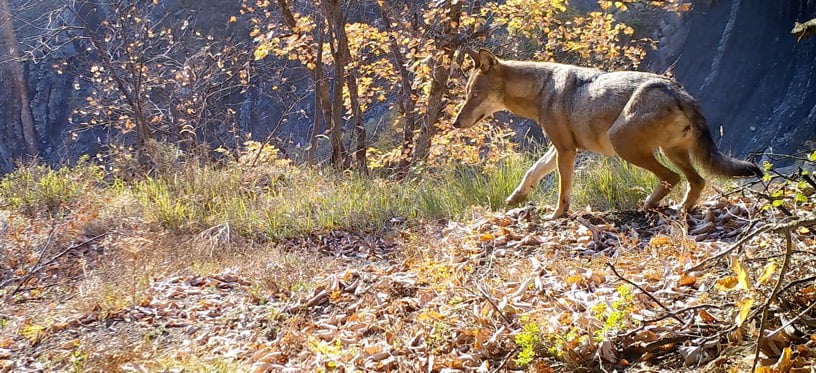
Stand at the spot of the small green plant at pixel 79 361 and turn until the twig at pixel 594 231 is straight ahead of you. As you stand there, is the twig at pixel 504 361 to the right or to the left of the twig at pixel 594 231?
right

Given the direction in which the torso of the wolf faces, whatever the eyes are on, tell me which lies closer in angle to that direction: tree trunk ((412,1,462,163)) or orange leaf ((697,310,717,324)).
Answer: the tree trunk

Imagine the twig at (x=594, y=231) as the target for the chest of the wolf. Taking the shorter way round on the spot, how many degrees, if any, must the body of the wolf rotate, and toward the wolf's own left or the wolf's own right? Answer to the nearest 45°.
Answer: approximately 90° to the wolf's own left

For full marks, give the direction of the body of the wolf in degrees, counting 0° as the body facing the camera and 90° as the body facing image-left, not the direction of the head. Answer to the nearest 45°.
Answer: approximately 90°

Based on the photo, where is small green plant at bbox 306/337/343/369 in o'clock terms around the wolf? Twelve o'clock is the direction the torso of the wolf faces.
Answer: The small green plant is roughly at 10 o'clock from the wolf.

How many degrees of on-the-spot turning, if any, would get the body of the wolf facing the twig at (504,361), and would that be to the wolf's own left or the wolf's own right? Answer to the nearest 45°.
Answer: approximately 90° to the wolf's own left

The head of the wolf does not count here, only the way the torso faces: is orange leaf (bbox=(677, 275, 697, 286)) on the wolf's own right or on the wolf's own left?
on the wolf's own left

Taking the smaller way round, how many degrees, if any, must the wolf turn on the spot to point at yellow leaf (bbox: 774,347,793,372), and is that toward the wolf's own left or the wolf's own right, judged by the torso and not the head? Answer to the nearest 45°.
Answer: approximately 90° to the wolf's own left

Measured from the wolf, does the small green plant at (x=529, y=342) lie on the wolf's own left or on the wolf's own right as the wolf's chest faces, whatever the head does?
on the wolf's own left

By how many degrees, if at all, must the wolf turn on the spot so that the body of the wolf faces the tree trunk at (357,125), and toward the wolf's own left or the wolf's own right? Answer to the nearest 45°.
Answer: approximately 45° to the wolf's own right

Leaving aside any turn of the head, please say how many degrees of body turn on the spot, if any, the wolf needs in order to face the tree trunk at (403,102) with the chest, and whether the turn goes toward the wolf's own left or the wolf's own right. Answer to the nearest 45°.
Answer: approximately 45° to the wolf's own right

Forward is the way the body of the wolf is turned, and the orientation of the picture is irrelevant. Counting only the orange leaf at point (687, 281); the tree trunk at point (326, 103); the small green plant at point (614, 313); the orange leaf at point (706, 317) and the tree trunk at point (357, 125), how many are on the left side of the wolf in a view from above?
3

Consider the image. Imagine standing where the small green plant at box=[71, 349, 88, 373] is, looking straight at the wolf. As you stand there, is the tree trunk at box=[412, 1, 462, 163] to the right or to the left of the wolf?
left
